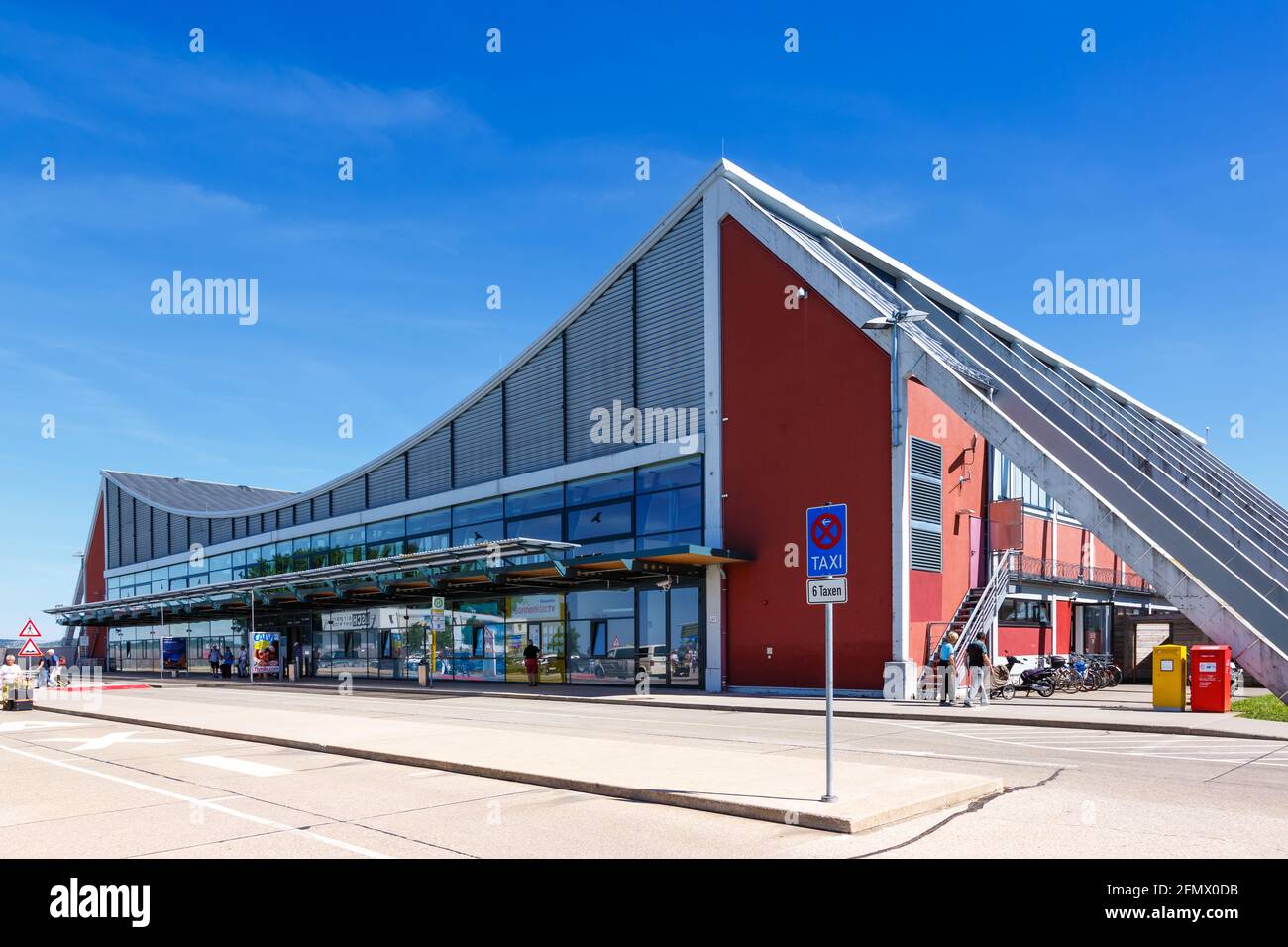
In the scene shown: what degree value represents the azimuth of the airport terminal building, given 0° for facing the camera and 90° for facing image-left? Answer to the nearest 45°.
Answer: approximately 45°

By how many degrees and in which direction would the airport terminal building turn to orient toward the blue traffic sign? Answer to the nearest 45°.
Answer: approximately 45° to its left

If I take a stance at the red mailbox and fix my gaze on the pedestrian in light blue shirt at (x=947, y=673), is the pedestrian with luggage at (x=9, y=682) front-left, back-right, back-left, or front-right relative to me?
front-left
